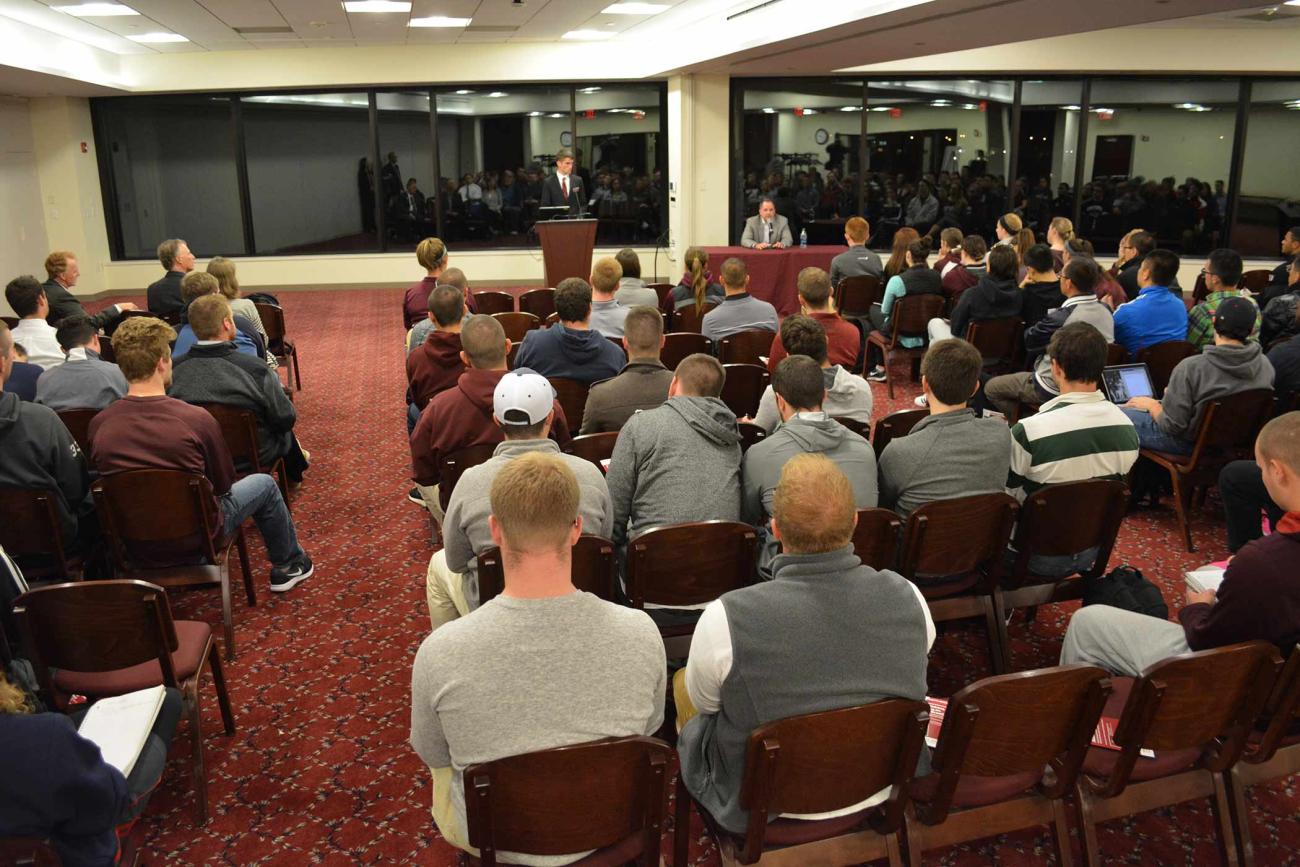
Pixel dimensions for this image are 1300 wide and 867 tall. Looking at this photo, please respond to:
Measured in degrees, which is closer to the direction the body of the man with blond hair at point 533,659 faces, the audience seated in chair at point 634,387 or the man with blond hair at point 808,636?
the audience seated in chair

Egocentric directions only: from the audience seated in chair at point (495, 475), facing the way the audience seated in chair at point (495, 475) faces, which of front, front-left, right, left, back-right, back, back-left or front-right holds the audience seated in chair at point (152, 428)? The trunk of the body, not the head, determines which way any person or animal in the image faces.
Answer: front-left

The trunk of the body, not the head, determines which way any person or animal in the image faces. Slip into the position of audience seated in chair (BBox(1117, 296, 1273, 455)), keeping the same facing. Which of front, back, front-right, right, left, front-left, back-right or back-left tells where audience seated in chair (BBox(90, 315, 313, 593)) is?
left

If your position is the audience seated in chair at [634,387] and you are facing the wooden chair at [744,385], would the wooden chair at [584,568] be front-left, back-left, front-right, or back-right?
back-right

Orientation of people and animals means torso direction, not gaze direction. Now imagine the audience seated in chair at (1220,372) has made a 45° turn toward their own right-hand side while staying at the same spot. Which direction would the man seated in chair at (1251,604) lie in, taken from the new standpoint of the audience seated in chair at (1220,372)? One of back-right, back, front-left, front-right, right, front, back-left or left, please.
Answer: back

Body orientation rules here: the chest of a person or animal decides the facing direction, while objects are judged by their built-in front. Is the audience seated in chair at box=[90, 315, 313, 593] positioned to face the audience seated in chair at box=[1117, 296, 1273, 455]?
no

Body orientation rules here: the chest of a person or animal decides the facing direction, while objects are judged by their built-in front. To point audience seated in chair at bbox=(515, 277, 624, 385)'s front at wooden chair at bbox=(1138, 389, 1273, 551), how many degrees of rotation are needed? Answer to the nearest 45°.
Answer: approximately 90° to their right

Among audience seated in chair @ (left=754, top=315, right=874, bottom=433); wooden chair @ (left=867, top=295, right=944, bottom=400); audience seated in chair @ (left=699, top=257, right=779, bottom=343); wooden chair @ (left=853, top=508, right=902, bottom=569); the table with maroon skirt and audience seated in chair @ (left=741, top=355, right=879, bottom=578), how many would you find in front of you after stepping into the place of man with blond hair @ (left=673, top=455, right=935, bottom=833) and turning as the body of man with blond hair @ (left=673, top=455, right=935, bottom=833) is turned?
6

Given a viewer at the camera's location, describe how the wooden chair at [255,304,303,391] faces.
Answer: facing away from the viewer and to the right of the viewer

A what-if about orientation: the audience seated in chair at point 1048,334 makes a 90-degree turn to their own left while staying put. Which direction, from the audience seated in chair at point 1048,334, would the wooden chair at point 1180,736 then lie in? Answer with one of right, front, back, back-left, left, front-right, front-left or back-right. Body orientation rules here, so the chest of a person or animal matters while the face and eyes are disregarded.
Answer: front-left

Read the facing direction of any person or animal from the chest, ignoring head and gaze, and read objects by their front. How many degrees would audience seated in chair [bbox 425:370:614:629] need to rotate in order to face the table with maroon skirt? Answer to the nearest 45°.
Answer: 0° — they already face it

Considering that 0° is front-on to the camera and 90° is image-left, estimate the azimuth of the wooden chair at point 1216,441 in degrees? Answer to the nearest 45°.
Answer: approximately 135°

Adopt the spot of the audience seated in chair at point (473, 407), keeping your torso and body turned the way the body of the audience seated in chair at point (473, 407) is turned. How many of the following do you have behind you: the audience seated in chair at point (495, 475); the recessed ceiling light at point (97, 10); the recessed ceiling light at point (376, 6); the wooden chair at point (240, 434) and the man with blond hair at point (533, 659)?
2

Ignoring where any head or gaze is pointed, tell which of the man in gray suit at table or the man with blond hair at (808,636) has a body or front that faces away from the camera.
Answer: the man with blond hair

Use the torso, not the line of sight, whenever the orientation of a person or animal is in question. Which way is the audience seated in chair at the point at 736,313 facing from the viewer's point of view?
away from the camera

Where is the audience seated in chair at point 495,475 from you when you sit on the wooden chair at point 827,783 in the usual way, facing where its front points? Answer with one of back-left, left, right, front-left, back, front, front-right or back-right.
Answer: front

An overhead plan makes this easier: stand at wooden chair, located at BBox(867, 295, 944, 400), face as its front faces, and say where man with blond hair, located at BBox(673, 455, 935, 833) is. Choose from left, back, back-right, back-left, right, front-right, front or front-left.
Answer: back-left

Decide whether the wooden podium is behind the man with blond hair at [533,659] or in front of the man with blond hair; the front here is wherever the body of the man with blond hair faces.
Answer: in front

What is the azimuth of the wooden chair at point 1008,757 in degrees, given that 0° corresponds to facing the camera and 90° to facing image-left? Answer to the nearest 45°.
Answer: approximately 135°

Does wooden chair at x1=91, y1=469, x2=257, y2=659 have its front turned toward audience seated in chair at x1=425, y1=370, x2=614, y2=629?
no

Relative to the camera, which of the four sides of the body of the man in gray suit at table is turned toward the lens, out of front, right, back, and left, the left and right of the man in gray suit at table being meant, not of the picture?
front

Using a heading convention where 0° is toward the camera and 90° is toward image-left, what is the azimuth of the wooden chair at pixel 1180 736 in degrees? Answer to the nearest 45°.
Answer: approximately 135°

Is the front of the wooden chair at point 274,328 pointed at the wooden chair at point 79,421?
no

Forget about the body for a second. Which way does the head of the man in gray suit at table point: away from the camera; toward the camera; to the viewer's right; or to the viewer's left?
toward the camera

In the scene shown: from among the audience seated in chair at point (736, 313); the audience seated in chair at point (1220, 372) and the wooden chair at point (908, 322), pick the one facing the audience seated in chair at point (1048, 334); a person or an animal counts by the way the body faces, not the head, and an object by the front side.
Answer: the audience seated in chair at point (1220, 372)
